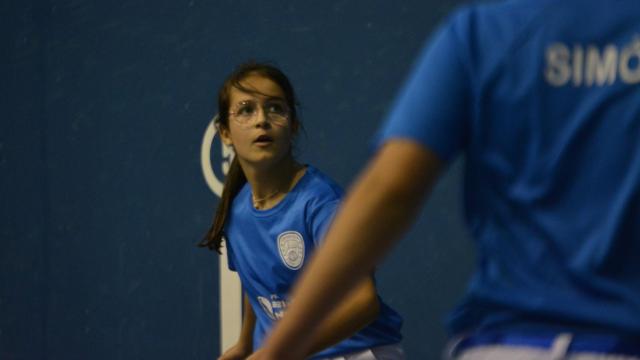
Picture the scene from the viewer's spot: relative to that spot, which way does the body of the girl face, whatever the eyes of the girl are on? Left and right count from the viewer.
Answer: facing the viewer and to the left of the viewer

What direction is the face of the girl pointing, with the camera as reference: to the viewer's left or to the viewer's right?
to the viewer's right
